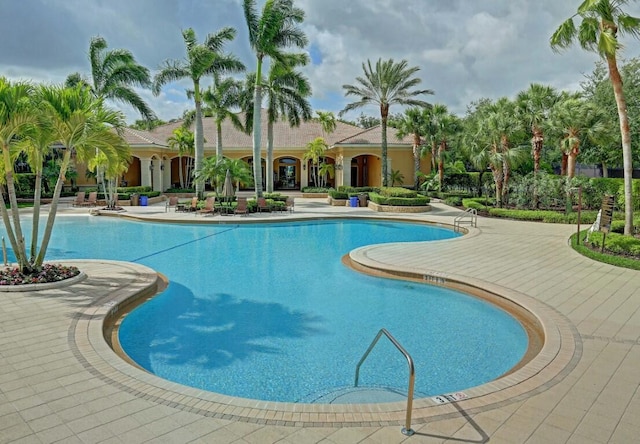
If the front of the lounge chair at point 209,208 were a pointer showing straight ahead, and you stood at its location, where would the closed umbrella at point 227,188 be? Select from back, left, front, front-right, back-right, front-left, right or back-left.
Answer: back

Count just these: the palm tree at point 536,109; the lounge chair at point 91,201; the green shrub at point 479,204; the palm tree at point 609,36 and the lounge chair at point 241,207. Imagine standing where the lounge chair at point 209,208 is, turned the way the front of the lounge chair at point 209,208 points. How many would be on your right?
1

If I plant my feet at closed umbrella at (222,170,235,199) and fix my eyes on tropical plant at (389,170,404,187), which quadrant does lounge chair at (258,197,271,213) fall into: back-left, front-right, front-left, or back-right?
front-right

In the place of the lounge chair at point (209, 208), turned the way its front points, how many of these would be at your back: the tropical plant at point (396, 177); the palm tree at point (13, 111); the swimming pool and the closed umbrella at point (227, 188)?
2

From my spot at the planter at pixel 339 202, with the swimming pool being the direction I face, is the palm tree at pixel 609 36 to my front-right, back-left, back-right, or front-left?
front-left

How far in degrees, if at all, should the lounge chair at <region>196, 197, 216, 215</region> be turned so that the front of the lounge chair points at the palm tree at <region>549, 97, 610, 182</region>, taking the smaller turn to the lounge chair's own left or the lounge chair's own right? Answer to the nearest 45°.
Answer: approximately 135° to the lounge chair's own left

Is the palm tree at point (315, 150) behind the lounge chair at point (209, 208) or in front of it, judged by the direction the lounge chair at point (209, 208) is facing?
behind

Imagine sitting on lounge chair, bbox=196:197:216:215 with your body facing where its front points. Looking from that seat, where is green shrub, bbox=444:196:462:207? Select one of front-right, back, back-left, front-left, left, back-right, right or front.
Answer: back-left

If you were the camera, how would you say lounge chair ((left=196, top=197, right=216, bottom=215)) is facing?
facing the viewer and to the left of the viewer

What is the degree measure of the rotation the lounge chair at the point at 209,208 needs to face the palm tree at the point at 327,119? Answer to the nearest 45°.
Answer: approximately 180°

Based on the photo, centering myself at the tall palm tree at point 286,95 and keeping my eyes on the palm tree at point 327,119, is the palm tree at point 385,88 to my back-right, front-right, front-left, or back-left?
front-right

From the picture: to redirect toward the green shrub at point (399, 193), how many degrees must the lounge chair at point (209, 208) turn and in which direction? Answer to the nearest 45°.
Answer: approximately 135° to its left

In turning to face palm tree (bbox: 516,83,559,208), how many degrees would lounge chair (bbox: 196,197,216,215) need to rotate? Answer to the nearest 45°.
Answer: approximately 135° to its left

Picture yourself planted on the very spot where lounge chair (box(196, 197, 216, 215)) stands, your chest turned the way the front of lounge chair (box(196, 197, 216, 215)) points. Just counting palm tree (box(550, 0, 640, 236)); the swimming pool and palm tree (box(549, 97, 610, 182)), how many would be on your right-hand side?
0

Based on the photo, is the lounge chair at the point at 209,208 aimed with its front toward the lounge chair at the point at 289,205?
no

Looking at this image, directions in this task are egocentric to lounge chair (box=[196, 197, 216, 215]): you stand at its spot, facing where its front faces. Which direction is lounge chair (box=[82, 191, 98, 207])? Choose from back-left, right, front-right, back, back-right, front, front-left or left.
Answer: right
